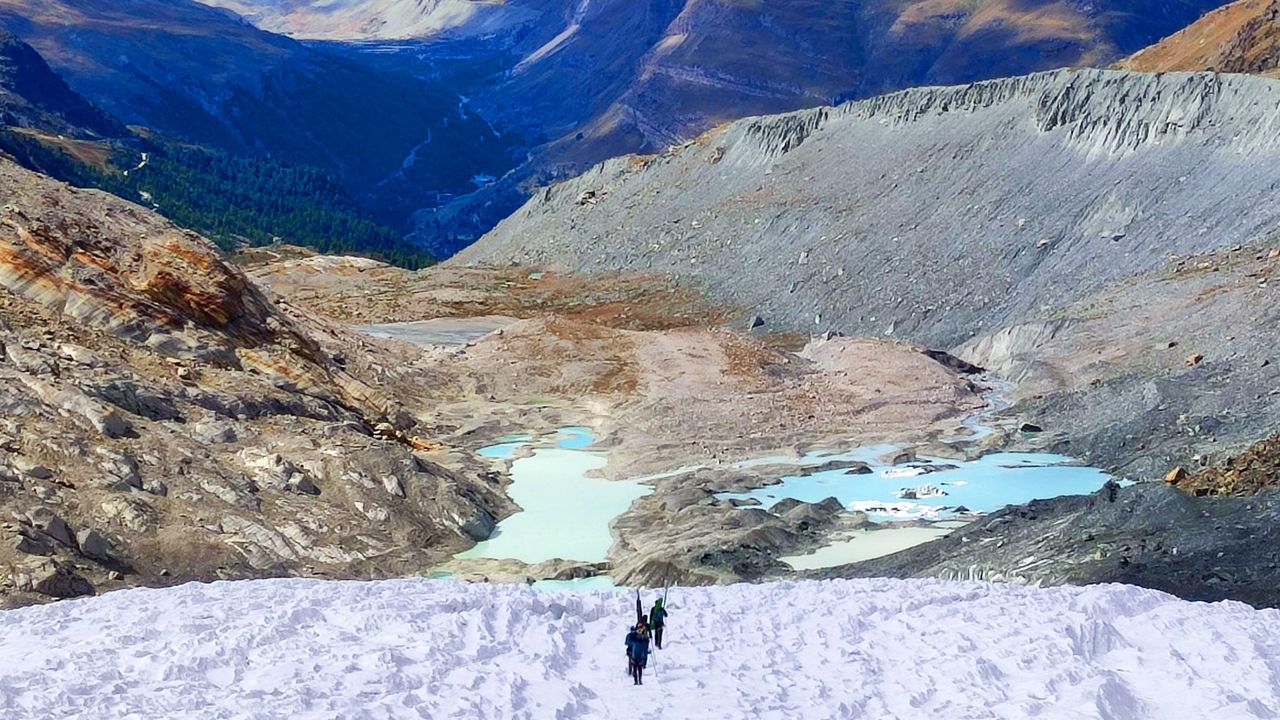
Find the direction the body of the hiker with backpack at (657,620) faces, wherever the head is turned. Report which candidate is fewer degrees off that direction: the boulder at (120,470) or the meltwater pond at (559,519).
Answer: the meltwater pond

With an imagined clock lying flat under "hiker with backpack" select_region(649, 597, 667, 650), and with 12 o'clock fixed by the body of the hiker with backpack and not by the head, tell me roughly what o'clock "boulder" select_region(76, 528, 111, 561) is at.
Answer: The boulder is roughly at 10 o'clock from the hiker with backpack.

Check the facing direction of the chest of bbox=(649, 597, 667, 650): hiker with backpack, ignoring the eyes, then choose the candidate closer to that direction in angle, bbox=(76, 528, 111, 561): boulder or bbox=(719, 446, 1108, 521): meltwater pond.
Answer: the meltwater pond

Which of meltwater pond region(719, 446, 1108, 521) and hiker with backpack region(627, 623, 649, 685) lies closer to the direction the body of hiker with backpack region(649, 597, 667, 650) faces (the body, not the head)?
the meltwater pond

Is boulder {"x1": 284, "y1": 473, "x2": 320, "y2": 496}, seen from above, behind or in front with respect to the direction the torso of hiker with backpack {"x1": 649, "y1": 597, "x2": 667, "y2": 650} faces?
in front

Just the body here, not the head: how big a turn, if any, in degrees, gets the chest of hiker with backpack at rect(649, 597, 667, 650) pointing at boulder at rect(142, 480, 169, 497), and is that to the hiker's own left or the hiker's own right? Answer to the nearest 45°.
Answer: approximately 45° to the hiker's own left

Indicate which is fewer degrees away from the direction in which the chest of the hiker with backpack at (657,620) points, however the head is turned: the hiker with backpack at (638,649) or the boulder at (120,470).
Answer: the boulder

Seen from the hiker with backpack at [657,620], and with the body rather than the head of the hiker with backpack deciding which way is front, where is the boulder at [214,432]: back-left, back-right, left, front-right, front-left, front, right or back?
front-left

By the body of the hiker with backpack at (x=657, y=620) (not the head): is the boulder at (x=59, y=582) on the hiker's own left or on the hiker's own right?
on the hiker's own left

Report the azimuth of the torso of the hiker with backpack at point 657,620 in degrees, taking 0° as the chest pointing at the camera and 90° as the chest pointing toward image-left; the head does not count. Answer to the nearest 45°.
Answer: approximately 180°

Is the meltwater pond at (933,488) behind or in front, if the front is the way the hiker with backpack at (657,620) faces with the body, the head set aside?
in front

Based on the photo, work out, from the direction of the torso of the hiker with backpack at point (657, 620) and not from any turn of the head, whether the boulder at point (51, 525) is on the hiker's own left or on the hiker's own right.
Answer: on the hiker's own left
